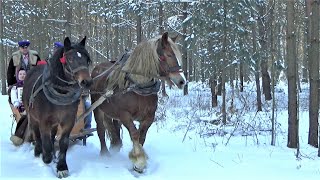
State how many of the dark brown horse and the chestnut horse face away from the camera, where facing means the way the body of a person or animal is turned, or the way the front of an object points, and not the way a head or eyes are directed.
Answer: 0

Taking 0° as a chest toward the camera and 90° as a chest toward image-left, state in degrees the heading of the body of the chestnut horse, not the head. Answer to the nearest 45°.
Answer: approximately 315°

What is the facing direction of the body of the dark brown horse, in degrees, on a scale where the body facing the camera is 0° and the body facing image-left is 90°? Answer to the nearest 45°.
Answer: approximately 315°

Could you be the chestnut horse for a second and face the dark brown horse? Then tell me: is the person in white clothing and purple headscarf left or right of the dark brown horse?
right

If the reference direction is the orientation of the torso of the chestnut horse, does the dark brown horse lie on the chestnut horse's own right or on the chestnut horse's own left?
on the chestnut horse's own right

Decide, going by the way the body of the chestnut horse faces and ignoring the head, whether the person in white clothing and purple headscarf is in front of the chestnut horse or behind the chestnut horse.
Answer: behind

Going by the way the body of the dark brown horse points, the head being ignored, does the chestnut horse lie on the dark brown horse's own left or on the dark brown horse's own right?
on the dark brown horse's own left

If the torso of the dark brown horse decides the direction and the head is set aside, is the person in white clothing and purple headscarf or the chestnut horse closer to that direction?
the chestnut horse
